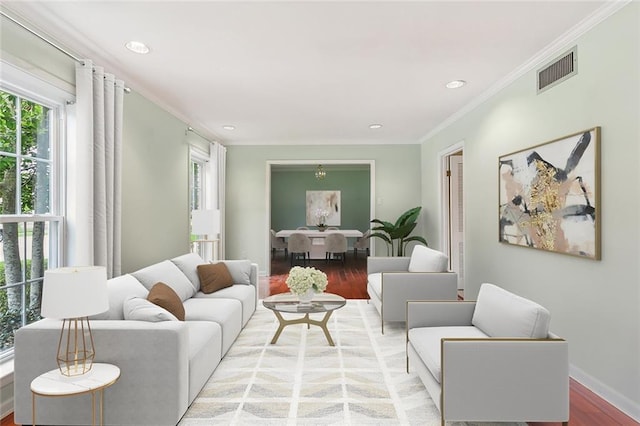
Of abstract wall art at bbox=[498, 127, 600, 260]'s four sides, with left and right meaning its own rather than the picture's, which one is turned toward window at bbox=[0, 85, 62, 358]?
front

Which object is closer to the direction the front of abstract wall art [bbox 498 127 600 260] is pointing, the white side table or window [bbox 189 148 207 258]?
the white side table

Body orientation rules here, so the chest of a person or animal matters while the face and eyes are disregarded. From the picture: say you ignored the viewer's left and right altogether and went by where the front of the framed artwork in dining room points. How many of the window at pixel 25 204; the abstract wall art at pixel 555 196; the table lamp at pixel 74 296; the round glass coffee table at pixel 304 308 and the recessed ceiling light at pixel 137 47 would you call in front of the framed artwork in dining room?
5

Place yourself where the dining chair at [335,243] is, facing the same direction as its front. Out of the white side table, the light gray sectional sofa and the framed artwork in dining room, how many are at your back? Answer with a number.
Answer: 2

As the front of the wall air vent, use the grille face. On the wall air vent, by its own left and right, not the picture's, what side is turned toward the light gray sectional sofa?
front

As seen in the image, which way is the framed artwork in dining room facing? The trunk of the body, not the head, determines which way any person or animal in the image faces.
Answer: toward the camera

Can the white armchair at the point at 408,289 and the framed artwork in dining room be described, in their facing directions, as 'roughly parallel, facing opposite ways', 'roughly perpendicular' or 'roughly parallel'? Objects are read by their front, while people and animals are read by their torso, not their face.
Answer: roughly perpendicular

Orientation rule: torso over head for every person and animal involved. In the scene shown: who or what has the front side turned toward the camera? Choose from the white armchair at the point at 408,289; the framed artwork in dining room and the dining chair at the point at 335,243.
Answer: the framed artwork in dining room

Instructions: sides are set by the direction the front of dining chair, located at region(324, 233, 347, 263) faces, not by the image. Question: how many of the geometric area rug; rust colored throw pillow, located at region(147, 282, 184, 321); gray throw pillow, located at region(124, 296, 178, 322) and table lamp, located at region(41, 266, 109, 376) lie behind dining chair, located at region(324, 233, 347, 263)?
4

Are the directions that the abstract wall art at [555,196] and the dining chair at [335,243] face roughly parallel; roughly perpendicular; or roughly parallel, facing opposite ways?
roughly perpendicular

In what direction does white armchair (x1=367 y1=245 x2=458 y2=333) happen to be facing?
to the viewer's left

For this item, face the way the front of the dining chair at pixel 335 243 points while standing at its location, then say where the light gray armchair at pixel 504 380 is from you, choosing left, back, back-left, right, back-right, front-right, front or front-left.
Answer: back

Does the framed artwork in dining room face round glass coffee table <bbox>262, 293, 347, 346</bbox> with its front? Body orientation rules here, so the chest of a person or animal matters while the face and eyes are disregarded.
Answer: yes

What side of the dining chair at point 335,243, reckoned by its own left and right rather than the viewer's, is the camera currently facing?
back

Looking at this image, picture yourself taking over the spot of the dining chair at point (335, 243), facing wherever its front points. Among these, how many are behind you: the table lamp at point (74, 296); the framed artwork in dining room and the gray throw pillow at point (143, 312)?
2

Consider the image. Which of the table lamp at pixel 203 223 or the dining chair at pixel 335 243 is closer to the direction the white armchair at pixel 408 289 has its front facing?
the table lamp

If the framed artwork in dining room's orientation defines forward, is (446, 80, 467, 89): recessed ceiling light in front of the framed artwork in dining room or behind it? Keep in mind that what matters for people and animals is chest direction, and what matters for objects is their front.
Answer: in front

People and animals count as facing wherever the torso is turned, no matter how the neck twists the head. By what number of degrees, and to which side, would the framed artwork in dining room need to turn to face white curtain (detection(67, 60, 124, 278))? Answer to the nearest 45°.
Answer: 0° — it already faces it

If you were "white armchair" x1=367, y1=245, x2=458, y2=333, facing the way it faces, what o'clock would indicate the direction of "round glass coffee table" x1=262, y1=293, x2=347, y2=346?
The round glass coffee table is roughly at 11 o'clock from the white armchair.
